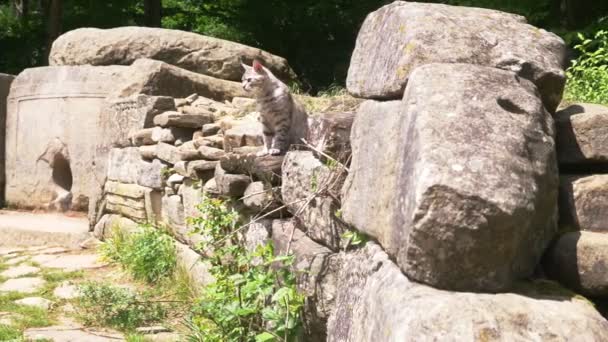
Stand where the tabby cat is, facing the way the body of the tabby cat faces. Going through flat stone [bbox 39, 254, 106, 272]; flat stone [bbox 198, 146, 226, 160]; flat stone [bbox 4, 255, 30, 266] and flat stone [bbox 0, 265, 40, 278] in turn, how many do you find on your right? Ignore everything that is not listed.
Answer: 4

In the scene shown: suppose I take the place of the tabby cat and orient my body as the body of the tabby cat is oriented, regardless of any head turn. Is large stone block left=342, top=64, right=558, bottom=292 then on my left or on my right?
on my left

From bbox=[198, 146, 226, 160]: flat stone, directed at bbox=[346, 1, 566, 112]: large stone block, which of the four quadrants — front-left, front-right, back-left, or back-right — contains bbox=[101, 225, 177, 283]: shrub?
back-right

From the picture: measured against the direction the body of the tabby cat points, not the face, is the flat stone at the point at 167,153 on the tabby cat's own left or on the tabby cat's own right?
on the tabby cat's own right

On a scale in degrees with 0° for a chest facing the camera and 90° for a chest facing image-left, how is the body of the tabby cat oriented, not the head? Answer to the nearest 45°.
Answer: approximately 45°

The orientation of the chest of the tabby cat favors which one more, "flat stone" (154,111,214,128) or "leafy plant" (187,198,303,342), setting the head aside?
the leafy plant

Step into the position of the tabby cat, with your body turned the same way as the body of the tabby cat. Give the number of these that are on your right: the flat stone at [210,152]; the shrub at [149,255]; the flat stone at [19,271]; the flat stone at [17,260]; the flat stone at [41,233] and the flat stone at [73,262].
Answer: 6

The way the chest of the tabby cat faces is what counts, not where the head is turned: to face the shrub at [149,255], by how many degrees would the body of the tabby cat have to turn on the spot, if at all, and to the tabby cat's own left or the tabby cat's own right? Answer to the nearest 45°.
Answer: approximately 90° to the tabby cat's own right

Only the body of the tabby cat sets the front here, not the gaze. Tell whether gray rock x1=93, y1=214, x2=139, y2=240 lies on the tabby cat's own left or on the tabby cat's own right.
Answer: on the tabby cat's own right

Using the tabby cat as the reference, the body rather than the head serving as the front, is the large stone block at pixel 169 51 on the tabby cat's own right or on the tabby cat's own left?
on the tabby cat's own right

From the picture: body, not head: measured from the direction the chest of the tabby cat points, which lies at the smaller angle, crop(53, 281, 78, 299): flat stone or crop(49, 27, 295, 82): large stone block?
the flat stone

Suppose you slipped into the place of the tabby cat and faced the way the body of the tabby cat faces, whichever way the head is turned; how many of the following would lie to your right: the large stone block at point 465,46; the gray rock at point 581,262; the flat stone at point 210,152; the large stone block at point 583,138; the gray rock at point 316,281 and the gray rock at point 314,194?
1
